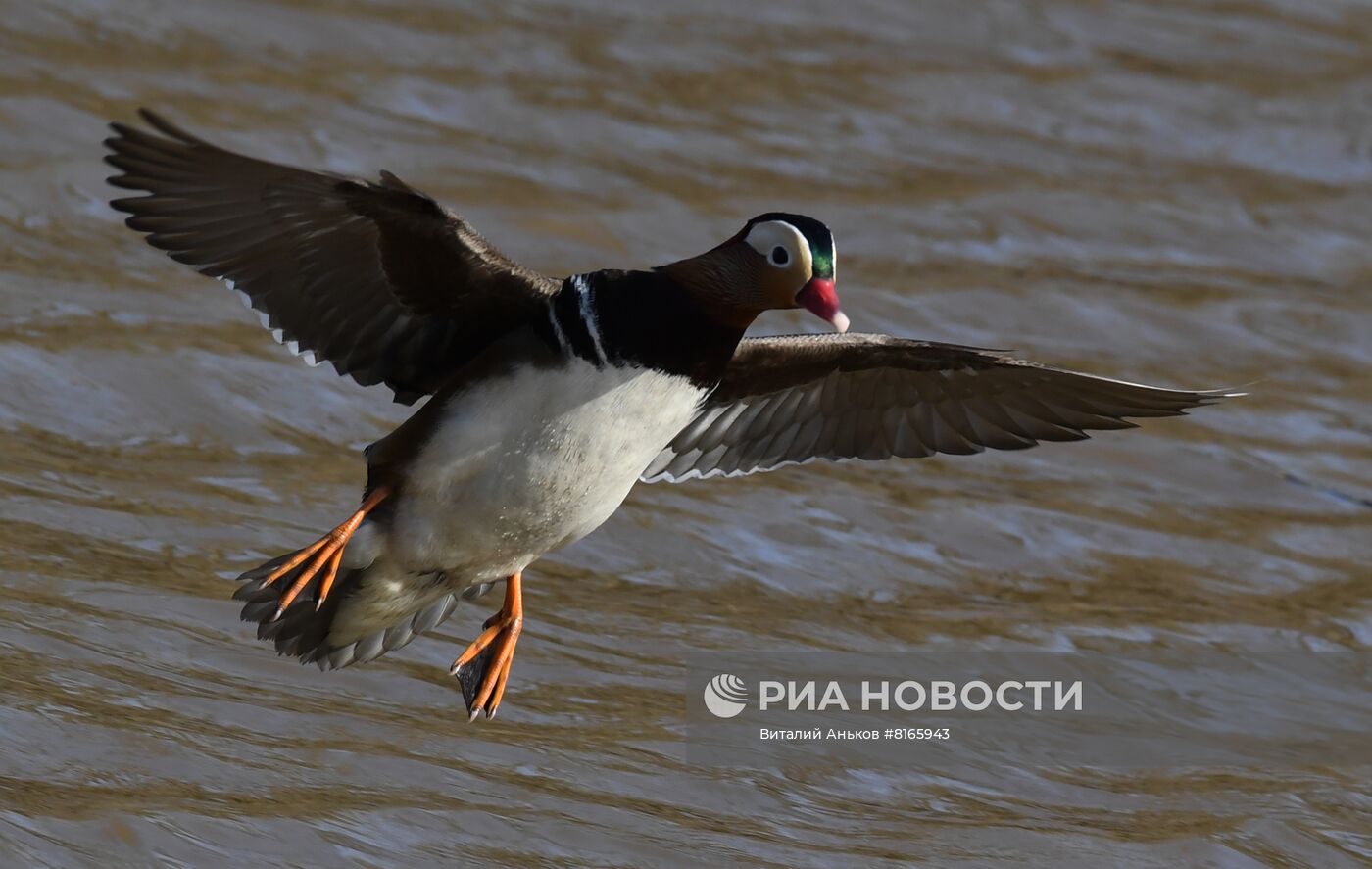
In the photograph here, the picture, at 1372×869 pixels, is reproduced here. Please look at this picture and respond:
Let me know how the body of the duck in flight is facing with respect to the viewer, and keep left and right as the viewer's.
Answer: facing the viewer and to the right of the viewer
